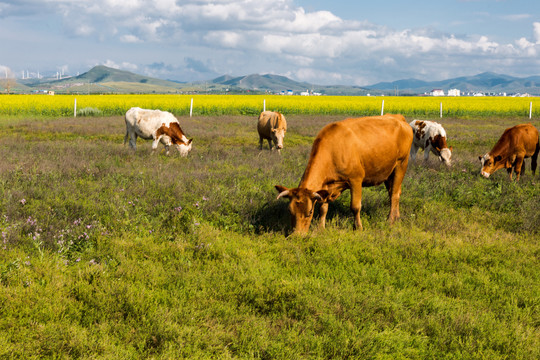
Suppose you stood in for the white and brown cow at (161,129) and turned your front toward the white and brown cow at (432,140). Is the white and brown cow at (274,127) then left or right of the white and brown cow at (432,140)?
left

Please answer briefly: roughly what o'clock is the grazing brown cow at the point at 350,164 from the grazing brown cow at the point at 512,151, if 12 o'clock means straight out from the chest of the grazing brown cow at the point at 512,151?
the grazing brown cow at the point at 350,164 is roughly at 11 o'clock from the grazing brown cow at the point at 512,151.

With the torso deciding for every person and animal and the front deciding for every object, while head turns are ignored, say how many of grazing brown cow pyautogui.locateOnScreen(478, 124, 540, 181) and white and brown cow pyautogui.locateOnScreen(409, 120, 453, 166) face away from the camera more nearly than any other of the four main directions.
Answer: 0

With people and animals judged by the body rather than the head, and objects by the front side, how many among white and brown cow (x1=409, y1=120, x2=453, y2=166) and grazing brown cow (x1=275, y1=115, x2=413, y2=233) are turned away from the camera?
0

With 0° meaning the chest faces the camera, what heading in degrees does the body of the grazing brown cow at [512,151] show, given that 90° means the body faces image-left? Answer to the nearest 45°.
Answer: approximately 45°

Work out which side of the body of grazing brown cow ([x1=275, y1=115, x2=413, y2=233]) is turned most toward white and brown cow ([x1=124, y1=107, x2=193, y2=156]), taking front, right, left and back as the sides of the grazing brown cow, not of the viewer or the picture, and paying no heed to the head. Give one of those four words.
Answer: right

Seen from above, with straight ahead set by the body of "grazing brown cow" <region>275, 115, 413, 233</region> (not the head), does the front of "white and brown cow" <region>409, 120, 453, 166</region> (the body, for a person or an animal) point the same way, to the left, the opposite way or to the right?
to the left

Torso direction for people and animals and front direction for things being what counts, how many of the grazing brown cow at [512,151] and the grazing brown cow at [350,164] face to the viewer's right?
0

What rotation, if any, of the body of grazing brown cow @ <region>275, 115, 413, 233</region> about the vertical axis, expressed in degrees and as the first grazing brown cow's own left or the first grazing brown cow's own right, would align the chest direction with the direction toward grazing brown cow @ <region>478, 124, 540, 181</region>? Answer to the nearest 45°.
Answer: approximately 180°

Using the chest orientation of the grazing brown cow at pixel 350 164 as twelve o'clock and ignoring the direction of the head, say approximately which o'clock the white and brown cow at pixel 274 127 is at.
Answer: The white and brown cow is roughly at 4 o'clock from the grazing brown cow.

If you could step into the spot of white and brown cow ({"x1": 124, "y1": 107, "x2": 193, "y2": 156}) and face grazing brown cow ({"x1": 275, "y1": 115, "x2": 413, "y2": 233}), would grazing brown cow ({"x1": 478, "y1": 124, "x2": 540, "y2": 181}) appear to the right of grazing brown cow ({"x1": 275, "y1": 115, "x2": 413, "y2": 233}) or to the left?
left

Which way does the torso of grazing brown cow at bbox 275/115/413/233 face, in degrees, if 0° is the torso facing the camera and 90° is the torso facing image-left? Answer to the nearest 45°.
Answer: approximately 45°
